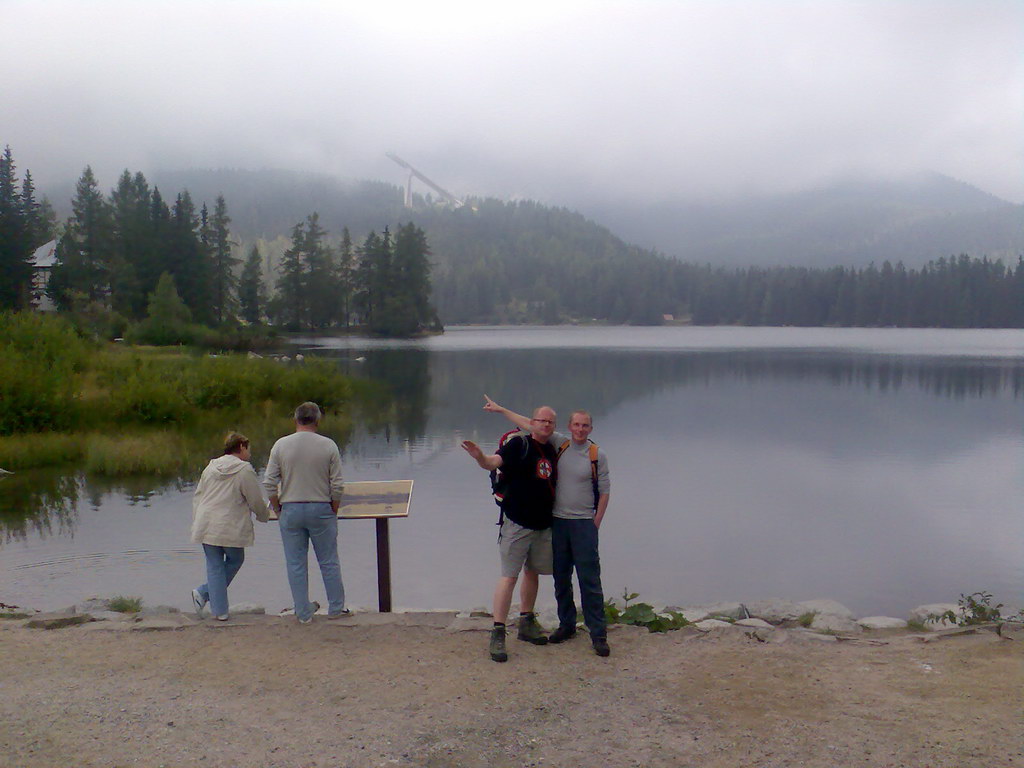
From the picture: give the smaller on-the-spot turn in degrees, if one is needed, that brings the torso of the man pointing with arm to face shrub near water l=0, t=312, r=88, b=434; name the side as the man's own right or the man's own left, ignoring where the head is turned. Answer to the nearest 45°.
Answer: approximately 180°

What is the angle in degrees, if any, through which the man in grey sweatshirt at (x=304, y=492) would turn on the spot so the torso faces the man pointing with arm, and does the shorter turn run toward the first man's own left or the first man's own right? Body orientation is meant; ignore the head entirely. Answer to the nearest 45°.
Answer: approximately 135° to the first man's own right

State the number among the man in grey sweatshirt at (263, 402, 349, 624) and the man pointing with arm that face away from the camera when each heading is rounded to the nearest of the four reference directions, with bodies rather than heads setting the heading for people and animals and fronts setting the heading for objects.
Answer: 1

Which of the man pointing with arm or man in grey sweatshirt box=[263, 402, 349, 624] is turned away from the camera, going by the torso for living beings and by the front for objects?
the man in grey sweatshirt

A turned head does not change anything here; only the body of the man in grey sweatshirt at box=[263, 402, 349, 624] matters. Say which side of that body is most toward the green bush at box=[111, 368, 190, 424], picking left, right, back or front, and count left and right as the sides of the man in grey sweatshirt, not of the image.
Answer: front

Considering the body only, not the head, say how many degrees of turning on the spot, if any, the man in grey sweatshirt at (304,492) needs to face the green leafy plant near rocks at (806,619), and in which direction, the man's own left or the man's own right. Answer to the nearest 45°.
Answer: approximately 90° to the man's own right

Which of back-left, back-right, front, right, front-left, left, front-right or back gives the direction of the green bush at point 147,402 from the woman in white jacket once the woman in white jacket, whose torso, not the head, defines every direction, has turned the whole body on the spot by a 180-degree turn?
back-right

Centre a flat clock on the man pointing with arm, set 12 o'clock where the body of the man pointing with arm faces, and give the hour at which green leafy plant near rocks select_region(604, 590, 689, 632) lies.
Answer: The green leafy plant near rocks is roughly at 9 o'clock from the man pointing with arm.

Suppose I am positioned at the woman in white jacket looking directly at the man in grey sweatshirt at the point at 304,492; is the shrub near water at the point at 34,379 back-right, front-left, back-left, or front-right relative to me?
back-left

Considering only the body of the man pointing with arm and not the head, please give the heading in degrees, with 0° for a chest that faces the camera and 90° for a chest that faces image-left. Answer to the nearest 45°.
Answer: approximately 315°

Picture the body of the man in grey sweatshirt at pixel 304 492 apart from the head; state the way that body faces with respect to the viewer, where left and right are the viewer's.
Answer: facing away from the viewer

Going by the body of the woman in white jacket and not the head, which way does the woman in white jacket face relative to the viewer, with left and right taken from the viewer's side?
facing away from the viewer and to the right of the viewer

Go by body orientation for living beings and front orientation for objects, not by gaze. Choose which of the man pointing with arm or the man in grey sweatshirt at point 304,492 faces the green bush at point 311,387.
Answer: the man in grey sweatshirt
